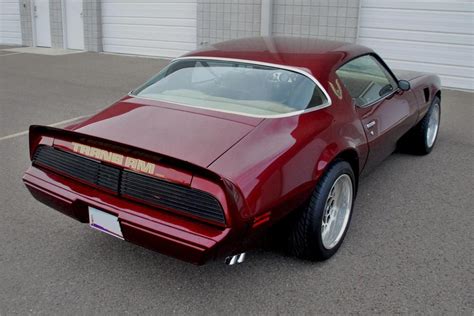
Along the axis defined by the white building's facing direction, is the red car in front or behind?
in front

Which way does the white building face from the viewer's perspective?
toward the camera

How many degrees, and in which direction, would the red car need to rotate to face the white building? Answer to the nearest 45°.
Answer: approximately 45° to its left

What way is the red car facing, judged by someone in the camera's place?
facing away from the viewer and to the right of the viewer

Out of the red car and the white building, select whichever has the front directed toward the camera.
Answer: the white building

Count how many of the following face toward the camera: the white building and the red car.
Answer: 1
